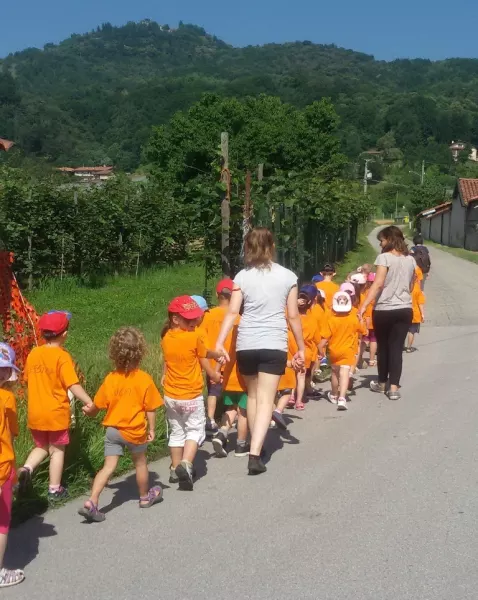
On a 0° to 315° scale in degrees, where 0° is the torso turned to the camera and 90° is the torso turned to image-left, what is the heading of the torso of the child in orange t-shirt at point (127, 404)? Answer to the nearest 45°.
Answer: approximately 225°

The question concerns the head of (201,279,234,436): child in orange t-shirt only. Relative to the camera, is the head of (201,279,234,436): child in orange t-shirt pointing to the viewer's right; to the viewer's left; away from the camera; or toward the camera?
away from the camera

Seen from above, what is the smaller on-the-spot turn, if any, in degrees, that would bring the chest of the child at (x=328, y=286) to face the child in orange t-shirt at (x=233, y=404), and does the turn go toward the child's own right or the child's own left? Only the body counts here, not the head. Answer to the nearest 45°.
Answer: approximately 180°

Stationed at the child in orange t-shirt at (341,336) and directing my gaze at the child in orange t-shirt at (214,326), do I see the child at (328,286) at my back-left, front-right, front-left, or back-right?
back-right

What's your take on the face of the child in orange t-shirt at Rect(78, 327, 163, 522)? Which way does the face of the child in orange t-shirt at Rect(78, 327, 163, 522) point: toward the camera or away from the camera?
away from the camera

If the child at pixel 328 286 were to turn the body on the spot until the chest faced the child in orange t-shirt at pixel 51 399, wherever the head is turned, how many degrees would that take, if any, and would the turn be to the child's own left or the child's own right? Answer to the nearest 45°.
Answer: approximately 180°

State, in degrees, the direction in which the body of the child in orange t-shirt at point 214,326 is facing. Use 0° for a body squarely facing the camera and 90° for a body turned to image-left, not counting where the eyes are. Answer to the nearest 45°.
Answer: approximately 225°

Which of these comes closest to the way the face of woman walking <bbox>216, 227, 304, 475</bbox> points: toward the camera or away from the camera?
away from the camera

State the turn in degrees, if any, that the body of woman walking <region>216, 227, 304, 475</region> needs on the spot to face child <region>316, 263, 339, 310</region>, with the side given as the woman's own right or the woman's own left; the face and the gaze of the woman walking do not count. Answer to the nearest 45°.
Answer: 0° — they already face them

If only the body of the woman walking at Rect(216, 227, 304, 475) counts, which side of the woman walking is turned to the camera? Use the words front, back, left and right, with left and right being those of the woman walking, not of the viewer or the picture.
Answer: back

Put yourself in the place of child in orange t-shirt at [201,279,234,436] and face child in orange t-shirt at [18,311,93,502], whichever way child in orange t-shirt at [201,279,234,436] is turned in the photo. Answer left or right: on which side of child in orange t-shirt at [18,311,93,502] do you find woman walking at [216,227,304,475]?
left

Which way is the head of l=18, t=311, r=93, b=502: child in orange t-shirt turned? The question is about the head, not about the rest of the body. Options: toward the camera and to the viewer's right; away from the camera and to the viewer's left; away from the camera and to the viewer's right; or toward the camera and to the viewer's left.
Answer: away from the camera and to the viewer's right

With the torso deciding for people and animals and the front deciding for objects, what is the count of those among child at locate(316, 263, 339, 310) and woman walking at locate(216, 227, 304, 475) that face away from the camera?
2

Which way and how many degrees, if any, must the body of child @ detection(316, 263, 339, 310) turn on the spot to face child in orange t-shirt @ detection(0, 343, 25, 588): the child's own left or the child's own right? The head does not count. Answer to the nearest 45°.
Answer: approximately 180°

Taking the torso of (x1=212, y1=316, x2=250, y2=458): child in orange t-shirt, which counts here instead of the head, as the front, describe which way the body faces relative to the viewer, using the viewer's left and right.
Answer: facing away from the viewer and to the right of the viewer

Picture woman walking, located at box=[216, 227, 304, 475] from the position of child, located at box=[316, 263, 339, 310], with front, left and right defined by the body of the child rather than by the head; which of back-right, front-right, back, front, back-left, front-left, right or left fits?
back
